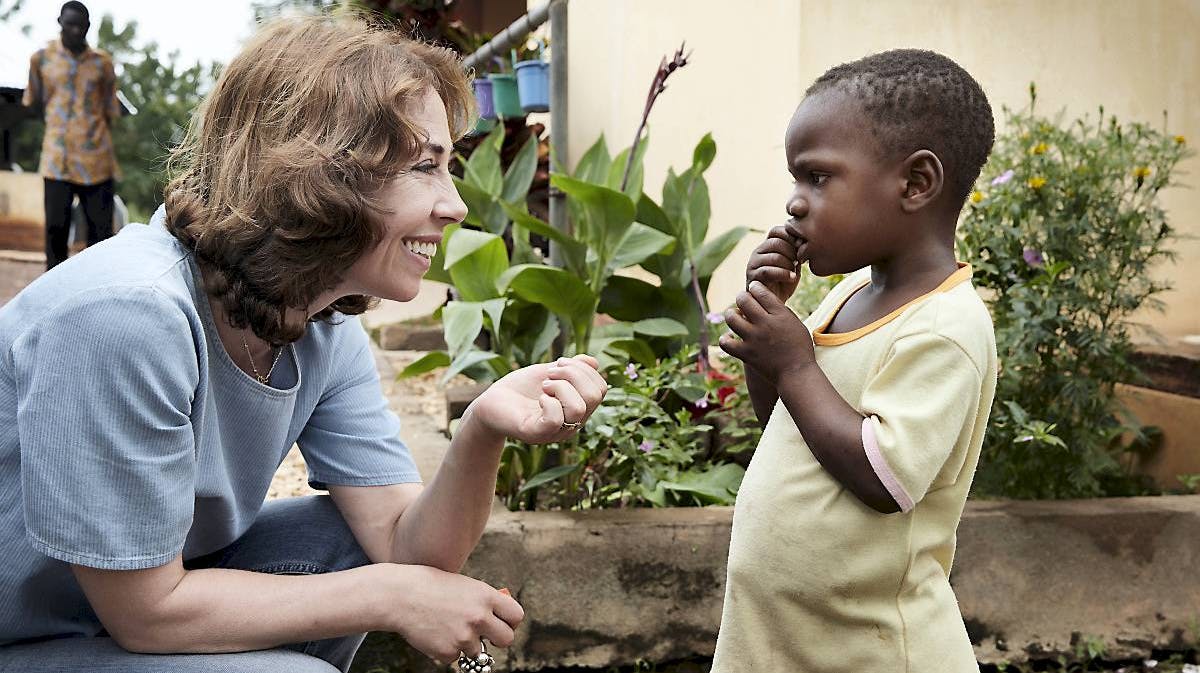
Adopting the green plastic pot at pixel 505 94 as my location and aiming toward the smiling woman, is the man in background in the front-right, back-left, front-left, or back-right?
back-right

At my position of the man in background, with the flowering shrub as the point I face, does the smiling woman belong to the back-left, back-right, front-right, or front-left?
front-right

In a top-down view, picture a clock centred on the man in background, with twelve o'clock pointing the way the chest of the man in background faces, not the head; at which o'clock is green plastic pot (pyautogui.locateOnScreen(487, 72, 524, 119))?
The green plastic pot is roughly at 11 o'clock from the man in background.

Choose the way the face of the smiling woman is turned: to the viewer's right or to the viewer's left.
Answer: to the viewer's right

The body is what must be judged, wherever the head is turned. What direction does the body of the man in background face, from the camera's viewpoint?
toward the camera

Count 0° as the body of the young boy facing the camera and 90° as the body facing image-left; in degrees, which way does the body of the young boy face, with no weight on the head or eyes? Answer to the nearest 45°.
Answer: approximately 90°

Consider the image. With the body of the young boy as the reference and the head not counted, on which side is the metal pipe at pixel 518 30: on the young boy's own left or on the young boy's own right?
on the young boy's own right

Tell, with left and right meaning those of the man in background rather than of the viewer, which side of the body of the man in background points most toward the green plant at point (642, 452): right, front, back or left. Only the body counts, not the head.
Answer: front

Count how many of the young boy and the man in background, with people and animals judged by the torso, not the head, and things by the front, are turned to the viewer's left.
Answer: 1

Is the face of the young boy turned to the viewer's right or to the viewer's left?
to the viewer's left

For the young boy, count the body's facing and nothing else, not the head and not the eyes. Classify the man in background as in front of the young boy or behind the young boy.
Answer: in front

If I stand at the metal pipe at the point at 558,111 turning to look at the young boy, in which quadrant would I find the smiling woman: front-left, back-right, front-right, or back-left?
front-right

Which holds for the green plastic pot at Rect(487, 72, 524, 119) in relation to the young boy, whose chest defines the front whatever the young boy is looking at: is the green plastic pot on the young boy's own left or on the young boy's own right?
on the young boy's own right

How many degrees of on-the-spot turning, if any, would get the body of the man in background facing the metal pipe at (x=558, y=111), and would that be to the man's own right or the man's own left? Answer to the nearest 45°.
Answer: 0° — they already face it

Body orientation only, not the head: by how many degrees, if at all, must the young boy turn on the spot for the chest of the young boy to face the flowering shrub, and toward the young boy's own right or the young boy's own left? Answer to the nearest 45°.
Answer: approximately 90° to the young boy's own right

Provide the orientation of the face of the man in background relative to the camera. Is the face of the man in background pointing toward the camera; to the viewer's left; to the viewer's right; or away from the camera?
toward the camera
